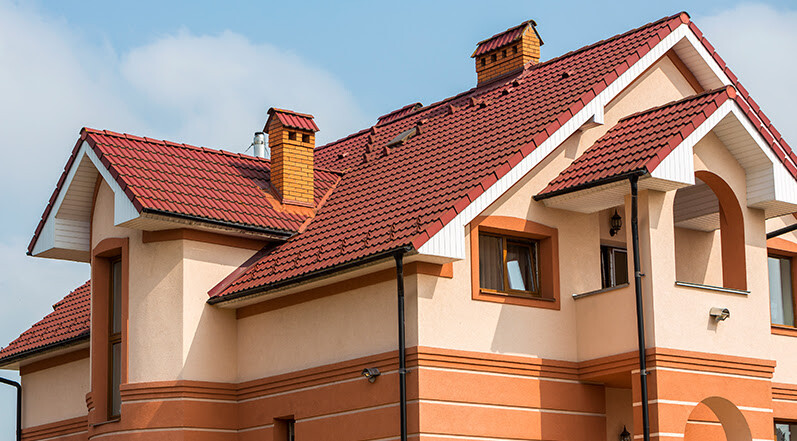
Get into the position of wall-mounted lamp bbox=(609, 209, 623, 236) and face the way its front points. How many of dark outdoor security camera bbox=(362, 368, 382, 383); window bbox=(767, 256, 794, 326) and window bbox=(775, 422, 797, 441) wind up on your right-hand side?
1

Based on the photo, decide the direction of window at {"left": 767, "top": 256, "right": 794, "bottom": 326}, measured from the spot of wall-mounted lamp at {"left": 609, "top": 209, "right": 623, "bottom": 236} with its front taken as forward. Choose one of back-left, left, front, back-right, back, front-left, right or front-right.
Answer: left

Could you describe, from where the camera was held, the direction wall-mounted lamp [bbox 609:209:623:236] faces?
facing the viewer and to the right of the viewer

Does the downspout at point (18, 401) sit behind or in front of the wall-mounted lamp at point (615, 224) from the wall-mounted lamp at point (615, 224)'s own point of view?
behind

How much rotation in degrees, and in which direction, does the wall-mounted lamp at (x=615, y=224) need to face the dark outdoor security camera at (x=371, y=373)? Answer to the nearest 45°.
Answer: approximately 90° to its right

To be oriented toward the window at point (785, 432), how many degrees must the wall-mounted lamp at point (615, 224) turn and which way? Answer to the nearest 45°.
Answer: approximately 90° to its left
